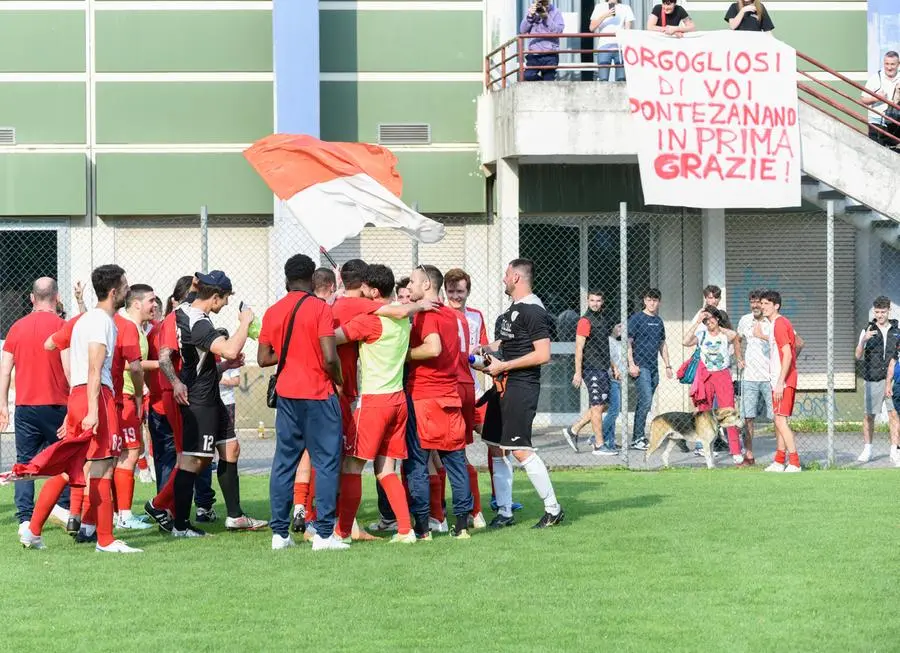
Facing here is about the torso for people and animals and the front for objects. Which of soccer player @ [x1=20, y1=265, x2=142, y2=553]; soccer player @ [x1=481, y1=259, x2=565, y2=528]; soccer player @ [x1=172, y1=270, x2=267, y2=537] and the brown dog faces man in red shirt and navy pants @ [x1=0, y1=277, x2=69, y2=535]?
soccer player @ [x1=481, y1=259, x2=565, y2=528]

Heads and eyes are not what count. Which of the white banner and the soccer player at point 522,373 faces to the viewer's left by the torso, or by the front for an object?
the soccer player

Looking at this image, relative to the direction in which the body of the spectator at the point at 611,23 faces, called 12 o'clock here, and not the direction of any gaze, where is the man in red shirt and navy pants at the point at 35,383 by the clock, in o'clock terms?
The man in red shirt and navy pants is roughly at 1 o'clock from the spectator.

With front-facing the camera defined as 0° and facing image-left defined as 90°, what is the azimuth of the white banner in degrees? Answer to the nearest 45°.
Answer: approximately 0°

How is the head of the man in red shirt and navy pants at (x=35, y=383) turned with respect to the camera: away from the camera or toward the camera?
away from the camera

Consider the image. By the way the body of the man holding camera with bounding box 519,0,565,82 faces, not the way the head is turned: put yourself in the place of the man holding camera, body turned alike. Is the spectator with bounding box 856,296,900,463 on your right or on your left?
on your left

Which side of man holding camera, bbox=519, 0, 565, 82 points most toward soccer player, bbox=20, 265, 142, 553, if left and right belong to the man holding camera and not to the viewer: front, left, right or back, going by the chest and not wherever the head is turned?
front

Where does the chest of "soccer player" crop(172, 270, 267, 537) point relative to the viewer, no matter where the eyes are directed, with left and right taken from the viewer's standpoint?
facing to the right of the viewer
